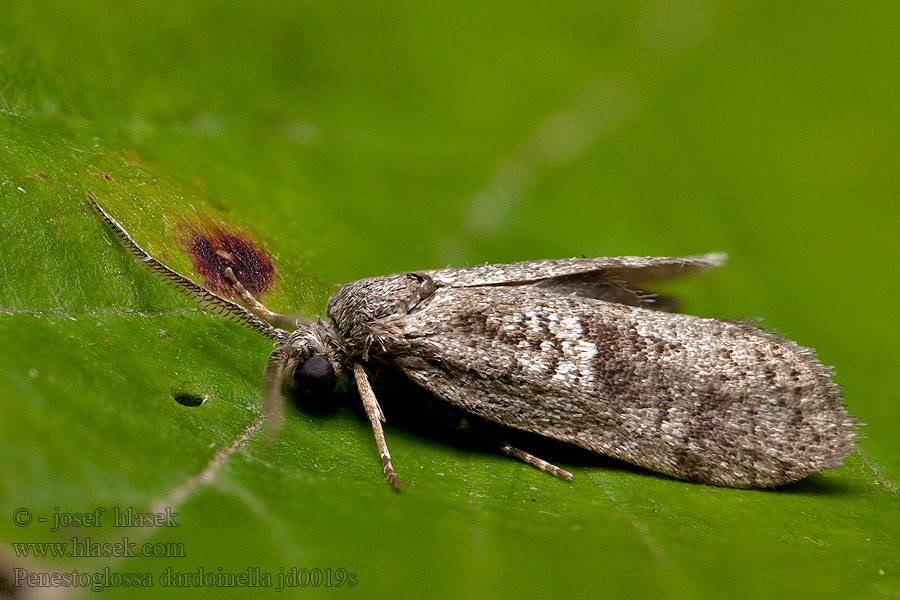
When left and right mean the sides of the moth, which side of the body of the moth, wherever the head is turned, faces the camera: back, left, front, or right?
left
